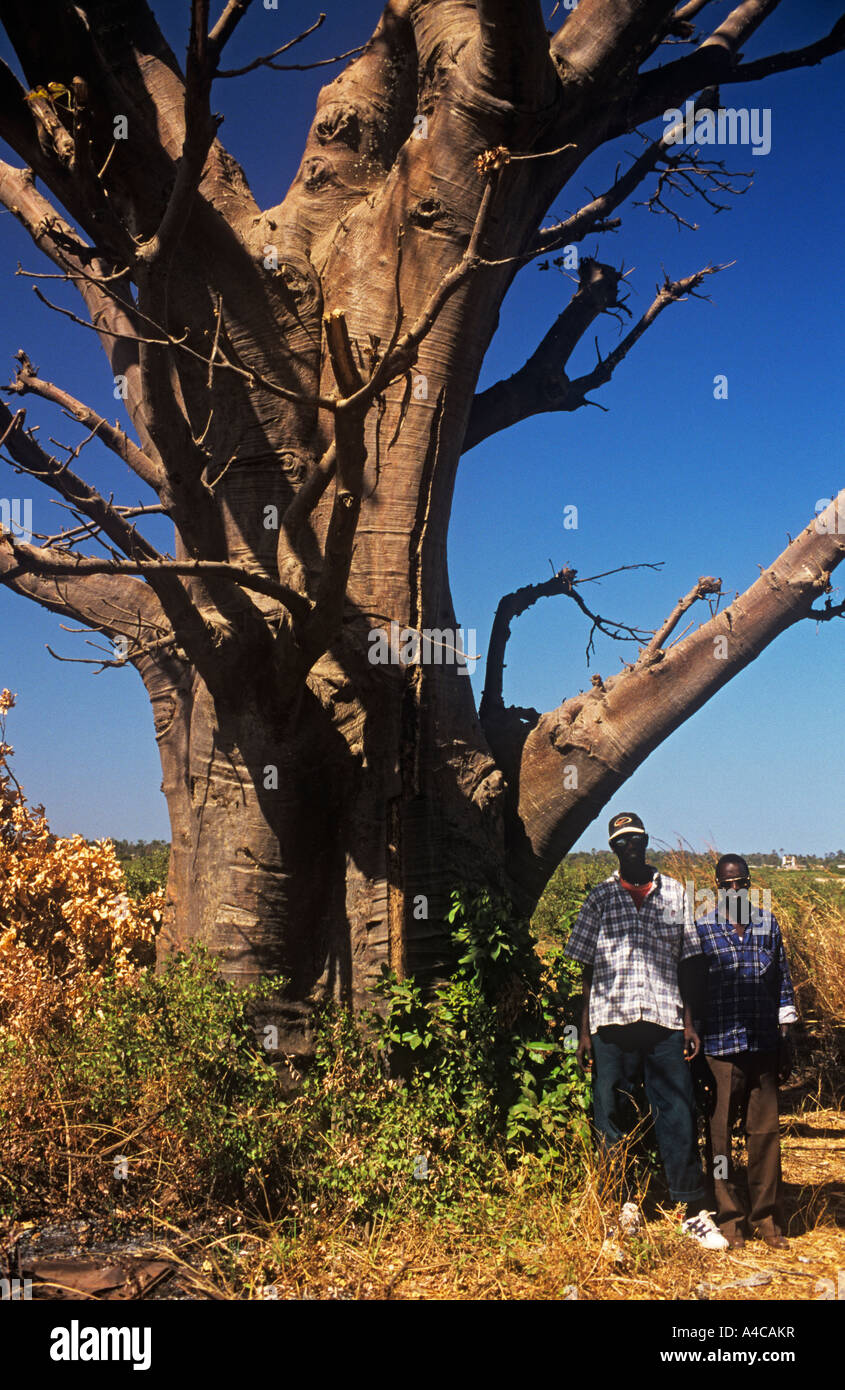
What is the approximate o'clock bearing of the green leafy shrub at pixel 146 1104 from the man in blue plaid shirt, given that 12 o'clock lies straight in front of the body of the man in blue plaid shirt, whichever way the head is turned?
The green leafy shrub is roughly at 2 o'clock from the man in blue plaid shirt.

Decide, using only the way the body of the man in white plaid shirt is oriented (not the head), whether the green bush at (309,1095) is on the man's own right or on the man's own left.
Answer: on the man's own right

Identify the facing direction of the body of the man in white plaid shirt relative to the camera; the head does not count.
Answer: toward the camera

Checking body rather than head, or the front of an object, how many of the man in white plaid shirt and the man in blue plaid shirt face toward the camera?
2

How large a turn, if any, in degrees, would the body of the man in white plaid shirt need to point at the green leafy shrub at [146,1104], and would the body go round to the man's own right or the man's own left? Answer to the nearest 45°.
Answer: approximately 90° to the man's own right
